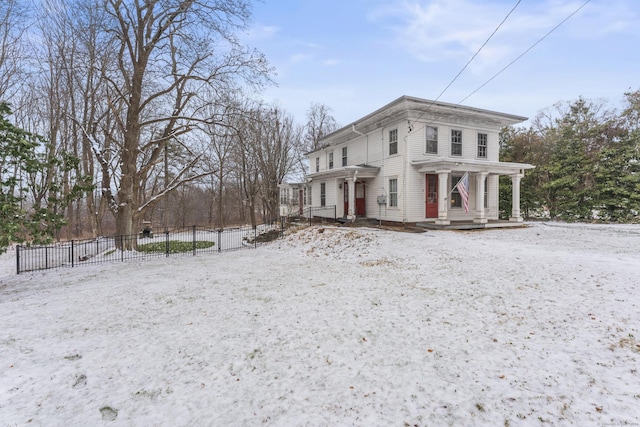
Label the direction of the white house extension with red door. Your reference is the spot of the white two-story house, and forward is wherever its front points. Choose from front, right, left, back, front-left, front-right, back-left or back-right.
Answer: back

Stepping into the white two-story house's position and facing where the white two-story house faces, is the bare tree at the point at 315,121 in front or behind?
behind

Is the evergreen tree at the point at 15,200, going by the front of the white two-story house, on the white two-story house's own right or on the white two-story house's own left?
on the white two-story house's own right

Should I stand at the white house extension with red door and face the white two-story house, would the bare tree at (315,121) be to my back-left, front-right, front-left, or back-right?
back-left

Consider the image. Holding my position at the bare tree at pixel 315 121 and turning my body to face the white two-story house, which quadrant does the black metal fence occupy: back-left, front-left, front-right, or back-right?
front-right

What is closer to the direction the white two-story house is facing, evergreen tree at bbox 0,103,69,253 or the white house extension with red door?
the evergreen tree

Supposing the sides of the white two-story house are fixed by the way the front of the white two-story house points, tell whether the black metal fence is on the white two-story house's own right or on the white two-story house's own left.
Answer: on the white two-story house's own right

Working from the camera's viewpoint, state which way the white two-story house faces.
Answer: facing the viewer and to the right of the viewer

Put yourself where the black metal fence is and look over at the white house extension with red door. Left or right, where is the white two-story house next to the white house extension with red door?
right
